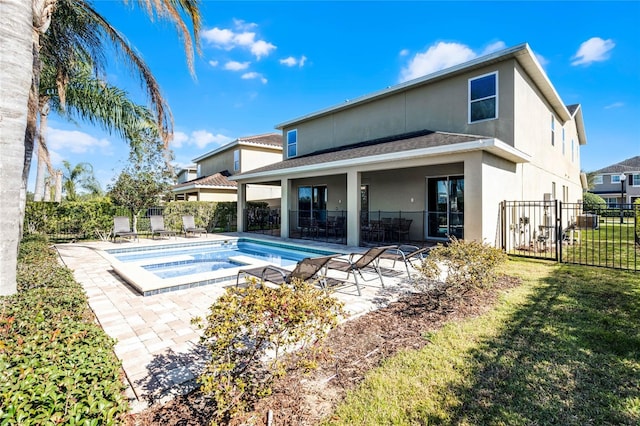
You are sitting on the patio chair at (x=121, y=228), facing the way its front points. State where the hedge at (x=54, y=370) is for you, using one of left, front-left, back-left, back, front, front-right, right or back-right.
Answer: front-right

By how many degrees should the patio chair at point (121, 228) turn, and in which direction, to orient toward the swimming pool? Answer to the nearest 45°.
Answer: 0° — it already faces it

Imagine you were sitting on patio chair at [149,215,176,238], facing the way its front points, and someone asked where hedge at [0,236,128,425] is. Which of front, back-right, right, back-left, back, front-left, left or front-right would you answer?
front-right
